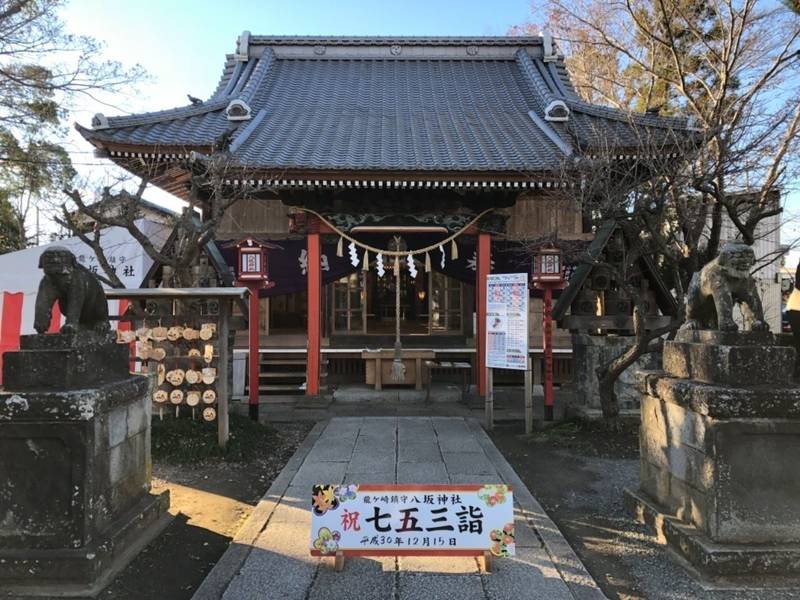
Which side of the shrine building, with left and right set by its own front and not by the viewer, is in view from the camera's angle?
front

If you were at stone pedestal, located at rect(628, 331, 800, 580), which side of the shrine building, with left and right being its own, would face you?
front

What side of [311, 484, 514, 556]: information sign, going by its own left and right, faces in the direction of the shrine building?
back

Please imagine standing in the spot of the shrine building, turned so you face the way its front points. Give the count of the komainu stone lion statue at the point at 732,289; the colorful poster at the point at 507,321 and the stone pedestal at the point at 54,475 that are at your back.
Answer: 0

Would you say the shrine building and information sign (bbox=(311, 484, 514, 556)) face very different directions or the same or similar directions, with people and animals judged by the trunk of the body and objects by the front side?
same or similar directions

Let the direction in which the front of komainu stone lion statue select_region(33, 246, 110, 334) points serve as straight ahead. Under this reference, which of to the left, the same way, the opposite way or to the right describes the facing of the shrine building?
the same way

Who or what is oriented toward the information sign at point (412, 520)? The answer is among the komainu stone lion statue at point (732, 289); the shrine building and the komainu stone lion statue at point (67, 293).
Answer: the shrine building

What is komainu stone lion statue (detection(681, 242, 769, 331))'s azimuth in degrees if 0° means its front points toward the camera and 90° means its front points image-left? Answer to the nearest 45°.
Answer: approximately 315°

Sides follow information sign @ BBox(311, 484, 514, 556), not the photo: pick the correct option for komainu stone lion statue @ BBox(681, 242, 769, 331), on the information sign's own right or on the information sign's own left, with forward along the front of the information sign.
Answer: on the information sign's own left

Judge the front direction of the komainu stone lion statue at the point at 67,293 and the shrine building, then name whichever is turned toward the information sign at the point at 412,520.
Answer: the shrine building

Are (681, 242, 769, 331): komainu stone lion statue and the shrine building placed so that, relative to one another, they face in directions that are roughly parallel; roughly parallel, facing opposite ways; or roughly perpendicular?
roughly parallel

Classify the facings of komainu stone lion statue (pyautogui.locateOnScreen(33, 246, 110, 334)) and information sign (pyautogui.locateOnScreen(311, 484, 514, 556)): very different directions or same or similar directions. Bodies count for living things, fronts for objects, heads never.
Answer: same or similar directions

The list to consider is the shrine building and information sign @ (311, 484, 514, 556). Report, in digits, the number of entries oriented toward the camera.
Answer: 2

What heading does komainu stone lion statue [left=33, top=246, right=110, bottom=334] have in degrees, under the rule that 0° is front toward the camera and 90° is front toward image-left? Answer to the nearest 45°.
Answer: approximately 45°

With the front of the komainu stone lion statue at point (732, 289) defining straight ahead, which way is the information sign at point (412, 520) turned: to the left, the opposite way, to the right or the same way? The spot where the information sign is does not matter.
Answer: the same way

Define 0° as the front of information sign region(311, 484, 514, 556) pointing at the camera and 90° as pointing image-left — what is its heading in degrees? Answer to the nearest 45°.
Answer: approximately 0°

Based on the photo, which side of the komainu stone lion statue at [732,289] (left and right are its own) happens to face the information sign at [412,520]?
right

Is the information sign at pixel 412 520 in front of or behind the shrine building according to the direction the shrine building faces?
in front

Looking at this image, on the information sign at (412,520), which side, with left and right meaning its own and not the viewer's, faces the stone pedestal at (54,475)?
right
